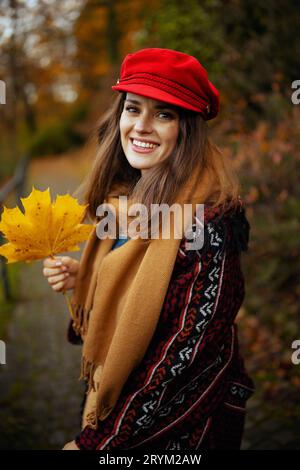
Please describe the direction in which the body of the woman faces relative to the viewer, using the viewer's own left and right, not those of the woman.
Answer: facing the viewer and to the left of the viewer
